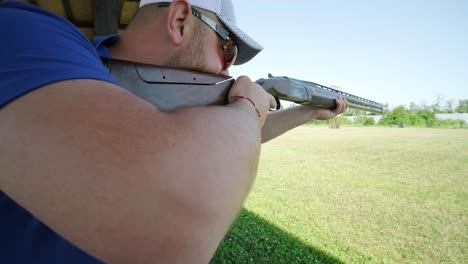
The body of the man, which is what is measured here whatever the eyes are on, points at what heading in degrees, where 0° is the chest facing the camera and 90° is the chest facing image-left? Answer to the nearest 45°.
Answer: approximately 225°

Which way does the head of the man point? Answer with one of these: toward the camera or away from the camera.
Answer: away from the camera
